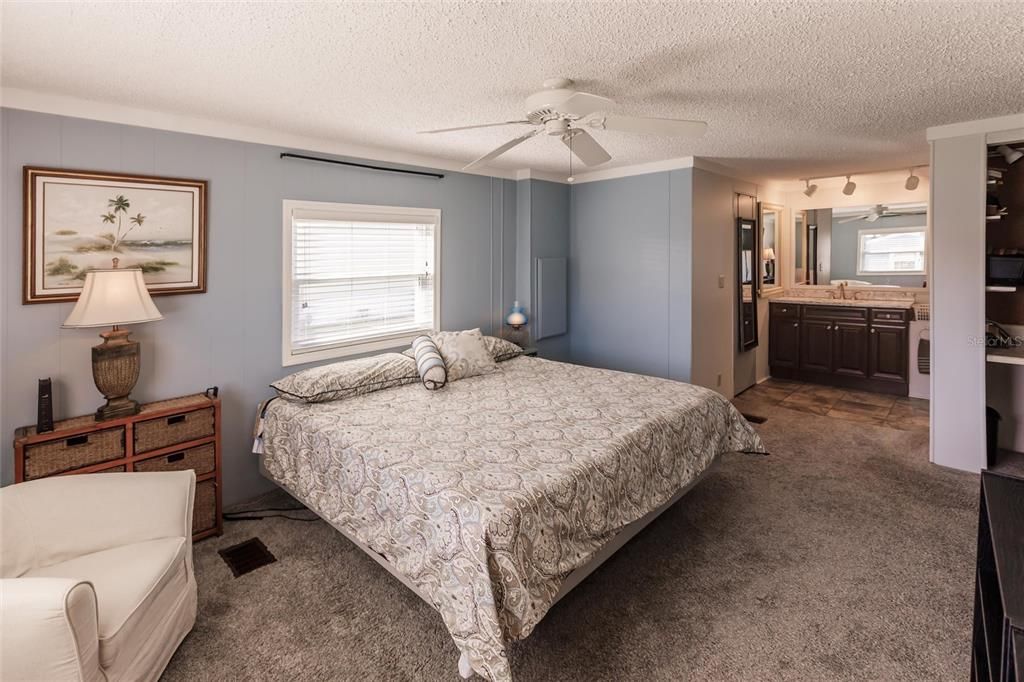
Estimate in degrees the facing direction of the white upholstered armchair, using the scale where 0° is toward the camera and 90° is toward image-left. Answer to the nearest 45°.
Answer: approximately 315°

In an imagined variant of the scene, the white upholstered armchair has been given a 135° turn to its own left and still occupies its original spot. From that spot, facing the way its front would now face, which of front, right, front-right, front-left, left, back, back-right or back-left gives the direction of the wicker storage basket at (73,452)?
front

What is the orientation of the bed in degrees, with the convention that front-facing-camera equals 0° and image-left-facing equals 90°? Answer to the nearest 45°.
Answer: approximately 315°

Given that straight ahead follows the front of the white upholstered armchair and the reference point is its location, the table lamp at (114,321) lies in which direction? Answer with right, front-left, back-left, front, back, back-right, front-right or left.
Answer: back-left
